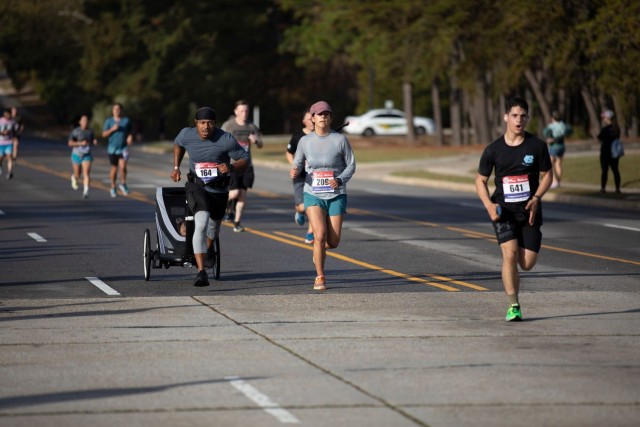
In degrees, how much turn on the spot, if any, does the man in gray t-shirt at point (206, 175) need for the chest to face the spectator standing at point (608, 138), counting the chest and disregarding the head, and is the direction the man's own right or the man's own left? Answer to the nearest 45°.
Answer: approximately 135° to the man's own left

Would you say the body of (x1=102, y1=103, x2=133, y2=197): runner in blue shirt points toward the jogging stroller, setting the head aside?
yes

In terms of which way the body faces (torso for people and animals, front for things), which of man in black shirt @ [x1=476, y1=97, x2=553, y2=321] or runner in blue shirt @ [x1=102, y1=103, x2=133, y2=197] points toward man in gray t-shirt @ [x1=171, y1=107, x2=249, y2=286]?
the runner in blue shirt

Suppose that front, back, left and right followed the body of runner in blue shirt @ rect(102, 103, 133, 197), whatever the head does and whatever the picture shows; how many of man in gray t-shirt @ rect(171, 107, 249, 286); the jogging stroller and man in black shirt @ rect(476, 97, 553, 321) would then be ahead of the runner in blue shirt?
3

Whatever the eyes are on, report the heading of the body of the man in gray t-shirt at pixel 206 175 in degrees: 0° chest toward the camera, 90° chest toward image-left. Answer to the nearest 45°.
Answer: approximately 0°

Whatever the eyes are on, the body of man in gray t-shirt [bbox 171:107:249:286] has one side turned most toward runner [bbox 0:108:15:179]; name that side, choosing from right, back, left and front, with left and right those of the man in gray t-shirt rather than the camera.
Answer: back
